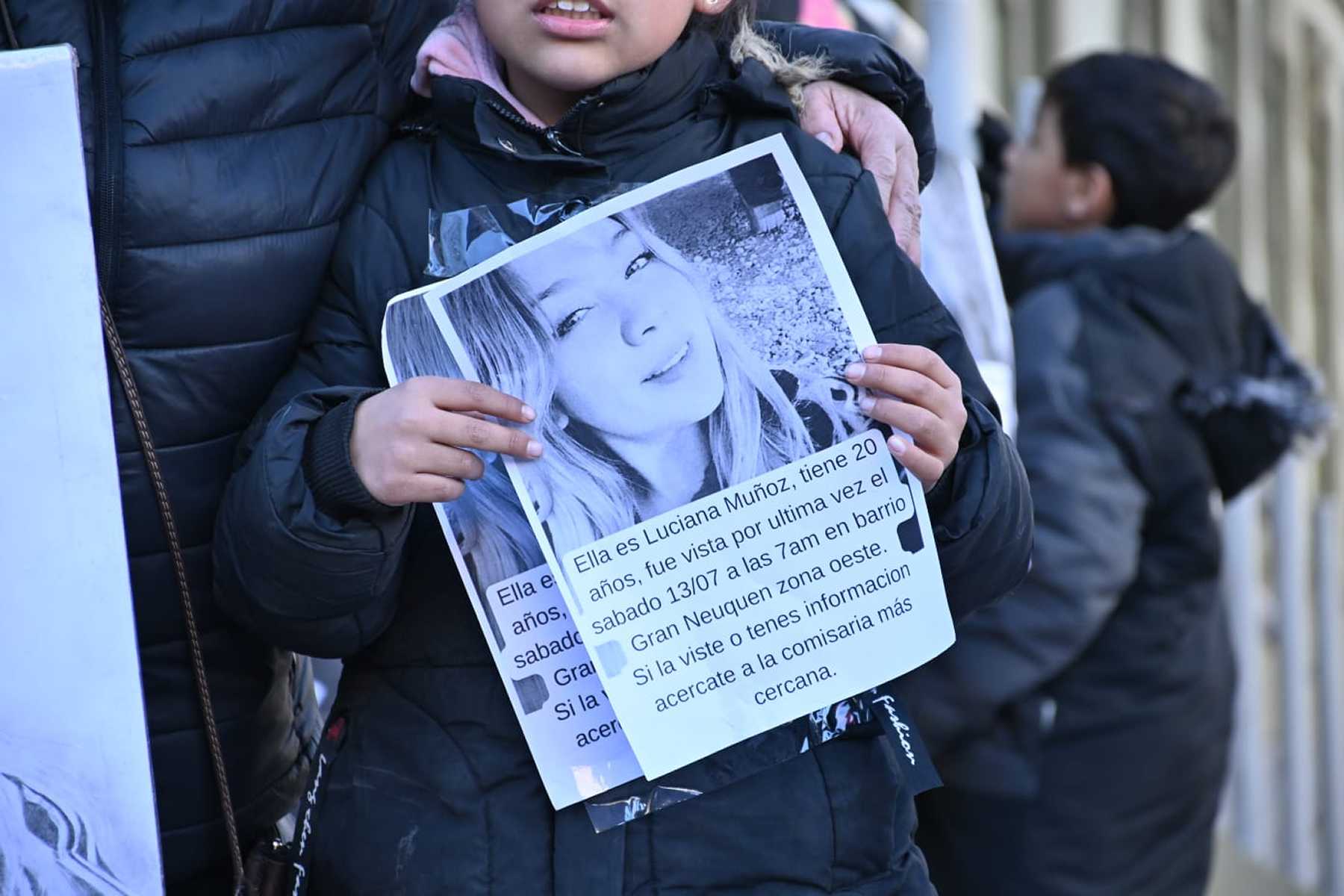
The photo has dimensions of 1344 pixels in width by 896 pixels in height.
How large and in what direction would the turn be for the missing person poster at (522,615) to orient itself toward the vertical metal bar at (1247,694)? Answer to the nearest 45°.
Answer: approximately 135° to its left

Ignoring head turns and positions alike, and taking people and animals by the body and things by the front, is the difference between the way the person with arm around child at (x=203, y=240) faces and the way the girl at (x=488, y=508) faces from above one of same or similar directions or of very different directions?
same or similar directions

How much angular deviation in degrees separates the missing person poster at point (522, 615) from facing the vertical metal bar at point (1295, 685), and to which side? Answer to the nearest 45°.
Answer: approximately 135° to its left

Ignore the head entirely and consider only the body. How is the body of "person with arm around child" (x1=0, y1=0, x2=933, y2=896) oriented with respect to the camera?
toward the camera

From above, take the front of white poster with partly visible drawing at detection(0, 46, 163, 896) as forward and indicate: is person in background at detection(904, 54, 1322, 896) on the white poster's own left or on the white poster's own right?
on the white poster's own left

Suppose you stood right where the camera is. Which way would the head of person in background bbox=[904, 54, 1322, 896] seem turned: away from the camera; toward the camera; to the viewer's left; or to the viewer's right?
to the viewer's left

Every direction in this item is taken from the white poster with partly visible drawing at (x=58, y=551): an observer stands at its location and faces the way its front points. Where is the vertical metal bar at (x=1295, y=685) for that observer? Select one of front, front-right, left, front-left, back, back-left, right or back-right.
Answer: back-left

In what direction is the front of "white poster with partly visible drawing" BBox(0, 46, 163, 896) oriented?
toward the camera

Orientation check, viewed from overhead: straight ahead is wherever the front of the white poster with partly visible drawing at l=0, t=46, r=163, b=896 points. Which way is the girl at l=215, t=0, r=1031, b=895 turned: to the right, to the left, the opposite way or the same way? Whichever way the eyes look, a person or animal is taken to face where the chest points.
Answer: the same way

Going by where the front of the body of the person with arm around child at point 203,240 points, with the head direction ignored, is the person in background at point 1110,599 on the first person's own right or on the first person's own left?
on the first person's own left

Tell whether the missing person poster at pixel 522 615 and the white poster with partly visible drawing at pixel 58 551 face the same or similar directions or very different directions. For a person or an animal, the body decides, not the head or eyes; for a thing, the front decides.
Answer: same or similar directions

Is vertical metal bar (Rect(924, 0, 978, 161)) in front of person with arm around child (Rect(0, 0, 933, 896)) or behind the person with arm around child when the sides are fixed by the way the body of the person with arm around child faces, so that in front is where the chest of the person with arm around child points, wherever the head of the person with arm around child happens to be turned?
behind

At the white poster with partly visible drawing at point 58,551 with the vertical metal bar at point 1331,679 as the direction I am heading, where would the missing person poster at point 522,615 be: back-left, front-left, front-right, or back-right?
front-right

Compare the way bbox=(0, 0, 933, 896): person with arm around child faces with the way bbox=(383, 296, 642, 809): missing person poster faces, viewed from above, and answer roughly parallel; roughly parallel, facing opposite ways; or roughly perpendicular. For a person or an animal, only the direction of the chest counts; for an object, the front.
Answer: roughly parallel

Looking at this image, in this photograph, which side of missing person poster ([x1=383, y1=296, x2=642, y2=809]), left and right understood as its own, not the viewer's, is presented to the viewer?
front
